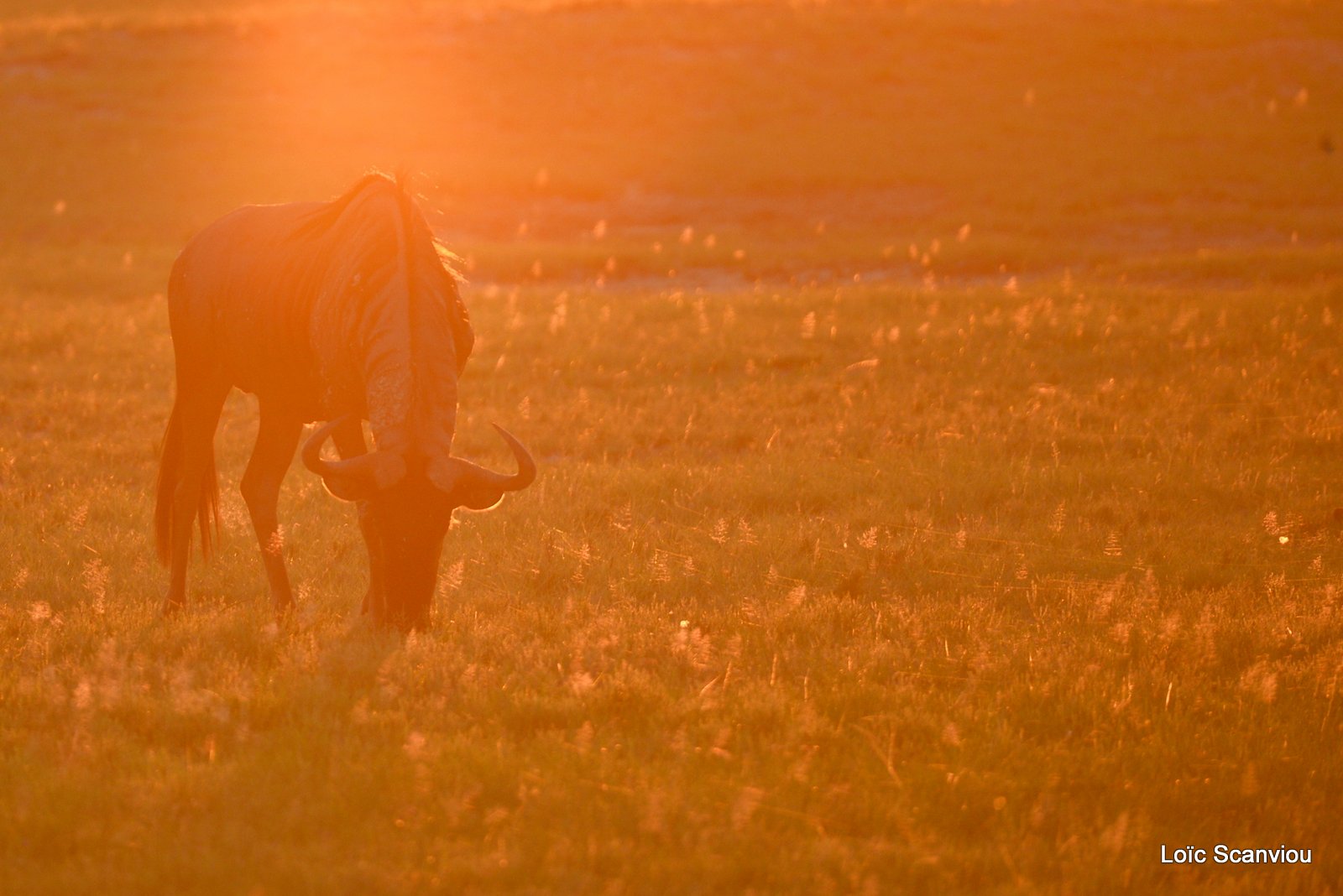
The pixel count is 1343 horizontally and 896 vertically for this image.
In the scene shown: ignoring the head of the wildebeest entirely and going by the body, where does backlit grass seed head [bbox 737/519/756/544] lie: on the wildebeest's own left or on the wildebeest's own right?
on the wildebeest's own left

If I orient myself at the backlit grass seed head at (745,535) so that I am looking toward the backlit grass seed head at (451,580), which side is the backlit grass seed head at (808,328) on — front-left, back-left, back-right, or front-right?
back-right

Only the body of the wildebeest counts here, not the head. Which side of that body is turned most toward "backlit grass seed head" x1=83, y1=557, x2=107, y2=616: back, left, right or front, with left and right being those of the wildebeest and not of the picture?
right

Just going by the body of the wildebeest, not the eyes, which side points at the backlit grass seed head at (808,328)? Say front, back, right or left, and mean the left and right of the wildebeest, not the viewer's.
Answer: left

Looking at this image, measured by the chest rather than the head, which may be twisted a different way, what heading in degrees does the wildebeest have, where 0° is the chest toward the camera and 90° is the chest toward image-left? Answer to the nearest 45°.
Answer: approximately 315°
